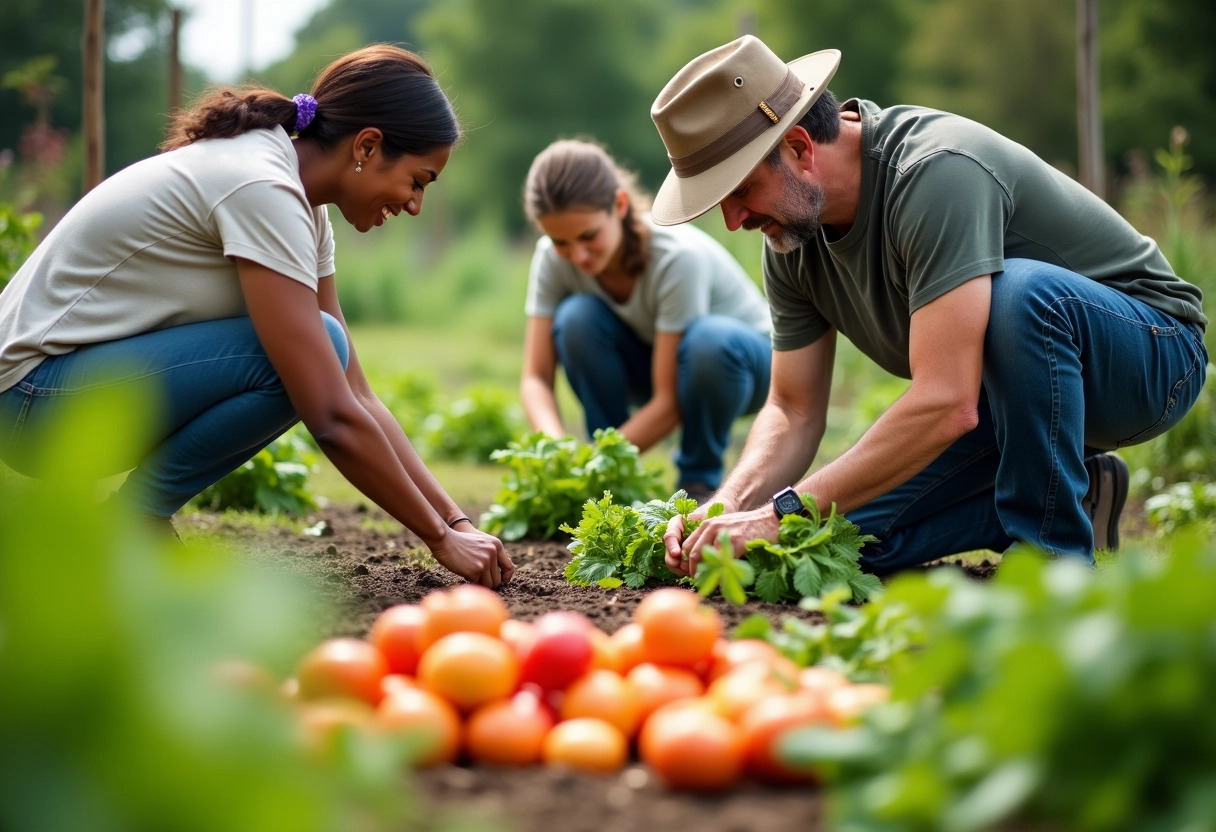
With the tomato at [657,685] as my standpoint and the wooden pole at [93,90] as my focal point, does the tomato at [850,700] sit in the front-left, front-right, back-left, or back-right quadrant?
back-right

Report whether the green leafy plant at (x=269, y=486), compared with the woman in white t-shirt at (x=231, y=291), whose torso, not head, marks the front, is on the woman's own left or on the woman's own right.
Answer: on the woman's own left

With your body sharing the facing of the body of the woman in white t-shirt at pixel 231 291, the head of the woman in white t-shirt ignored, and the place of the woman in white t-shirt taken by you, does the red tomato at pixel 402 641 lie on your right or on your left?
on your right

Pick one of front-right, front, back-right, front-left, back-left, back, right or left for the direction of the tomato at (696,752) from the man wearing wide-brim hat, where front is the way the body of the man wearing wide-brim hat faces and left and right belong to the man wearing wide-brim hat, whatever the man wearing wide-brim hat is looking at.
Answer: left

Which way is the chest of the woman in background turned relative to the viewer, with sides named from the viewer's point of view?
facing the viewer and to the left of the viewer

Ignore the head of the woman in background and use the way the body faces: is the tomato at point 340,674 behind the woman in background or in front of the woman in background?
in front

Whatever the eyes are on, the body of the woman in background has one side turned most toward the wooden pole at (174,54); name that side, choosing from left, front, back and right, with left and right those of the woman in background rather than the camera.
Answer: right

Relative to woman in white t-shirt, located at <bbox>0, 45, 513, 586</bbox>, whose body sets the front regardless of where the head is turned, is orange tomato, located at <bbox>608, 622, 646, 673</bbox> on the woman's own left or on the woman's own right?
on the woman's own right

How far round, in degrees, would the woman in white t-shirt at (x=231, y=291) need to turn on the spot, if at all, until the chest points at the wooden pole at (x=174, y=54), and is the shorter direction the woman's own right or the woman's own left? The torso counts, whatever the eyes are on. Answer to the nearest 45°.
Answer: approximately 90° to the woman's own left

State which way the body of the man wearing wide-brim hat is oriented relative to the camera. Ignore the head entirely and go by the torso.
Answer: to the viewer's left

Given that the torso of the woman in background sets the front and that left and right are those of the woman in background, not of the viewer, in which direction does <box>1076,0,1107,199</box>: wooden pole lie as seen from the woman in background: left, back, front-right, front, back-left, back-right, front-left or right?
back
